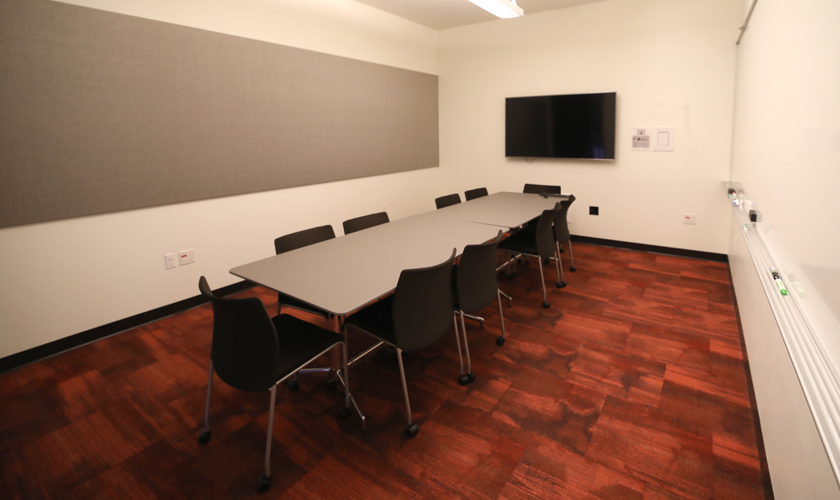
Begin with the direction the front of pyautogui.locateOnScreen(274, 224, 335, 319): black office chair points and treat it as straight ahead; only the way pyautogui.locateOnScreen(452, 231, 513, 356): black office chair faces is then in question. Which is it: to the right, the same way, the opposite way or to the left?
the opposite way

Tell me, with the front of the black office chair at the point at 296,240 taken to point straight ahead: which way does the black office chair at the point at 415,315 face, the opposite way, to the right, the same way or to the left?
the opposite way

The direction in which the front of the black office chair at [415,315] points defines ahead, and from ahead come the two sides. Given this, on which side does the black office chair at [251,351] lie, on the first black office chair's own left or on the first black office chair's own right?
on the first black office chair's own left

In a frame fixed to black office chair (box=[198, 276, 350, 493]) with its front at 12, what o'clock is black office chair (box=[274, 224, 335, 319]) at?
black office chair (box=[274, 224, 335, 319]) is roughly at 11 o'clock from black office chair (box=[198, 276, 350, 493]).

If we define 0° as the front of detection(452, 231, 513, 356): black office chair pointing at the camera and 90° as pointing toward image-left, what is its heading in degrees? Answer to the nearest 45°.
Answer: approximately 135°

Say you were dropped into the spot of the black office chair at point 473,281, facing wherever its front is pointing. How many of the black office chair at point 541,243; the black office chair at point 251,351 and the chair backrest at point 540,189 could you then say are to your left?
1

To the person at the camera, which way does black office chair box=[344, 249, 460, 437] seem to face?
facing away from the viewer and to the left of the viewer

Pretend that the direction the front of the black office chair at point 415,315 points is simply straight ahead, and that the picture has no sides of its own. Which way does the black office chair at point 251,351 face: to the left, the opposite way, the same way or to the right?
to the right

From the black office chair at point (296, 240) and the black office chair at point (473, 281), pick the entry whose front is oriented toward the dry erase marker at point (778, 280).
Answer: the black office chair at point (296, 240)
